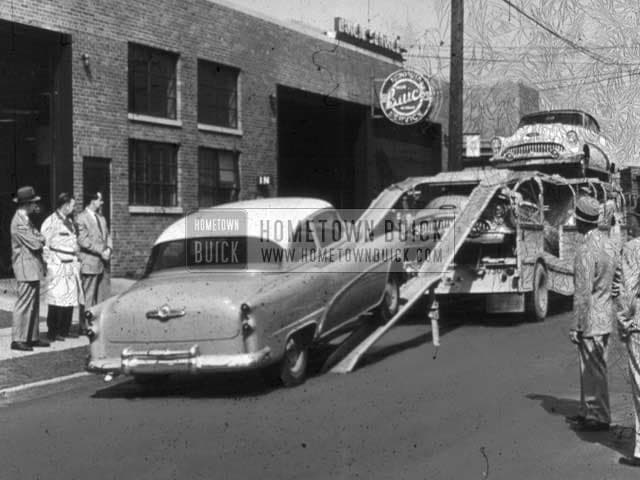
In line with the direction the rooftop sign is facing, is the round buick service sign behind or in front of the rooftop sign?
in front

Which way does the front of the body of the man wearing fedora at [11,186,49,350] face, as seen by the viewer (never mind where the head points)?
to the viewer's right

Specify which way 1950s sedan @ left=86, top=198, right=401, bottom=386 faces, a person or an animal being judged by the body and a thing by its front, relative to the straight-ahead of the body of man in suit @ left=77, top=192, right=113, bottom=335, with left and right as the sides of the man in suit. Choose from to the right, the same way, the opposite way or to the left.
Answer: to the left

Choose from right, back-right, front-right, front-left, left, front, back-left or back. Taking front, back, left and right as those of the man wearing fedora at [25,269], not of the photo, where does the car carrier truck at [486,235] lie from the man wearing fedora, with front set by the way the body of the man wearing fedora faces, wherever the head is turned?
front

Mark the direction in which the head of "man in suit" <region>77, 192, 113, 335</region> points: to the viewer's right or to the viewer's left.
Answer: to the viewer's right

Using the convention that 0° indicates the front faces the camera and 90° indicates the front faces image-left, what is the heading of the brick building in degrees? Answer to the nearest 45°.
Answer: approximately 315°

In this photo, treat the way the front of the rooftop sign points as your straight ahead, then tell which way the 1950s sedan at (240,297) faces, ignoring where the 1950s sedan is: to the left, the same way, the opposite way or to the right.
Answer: to the left

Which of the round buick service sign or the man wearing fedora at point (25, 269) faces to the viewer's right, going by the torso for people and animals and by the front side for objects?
the man wearing fedora

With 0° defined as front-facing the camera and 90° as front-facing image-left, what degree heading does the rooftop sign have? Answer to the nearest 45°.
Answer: approximately 315°

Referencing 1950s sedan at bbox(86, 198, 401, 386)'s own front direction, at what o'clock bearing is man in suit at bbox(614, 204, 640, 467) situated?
The man in suit is roughly at 3 o'clock from the 1950s sedan.

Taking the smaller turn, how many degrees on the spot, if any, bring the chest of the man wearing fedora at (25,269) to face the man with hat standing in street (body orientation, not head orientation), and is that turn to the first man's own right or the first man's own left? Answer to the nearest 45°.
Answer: approximately 45° to the first man's own right

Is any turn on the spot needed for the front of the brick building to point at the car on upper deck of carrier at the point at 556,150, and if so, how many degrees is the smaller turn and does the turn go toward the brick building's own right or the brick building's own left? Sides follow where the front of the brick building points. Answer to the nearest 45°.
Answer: approximately 45° to the brick building's own left

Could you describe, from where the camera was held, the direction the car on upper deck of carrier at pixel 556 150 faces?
facing the viewer and to the left of the viewer

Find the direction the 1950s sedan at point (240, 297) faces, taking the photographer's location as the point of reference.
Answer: facing away from the viewer and to the right of the viewer

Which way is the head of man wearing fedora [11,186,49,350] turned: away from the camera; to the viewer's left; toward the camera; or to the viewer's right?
to the viewer's right
